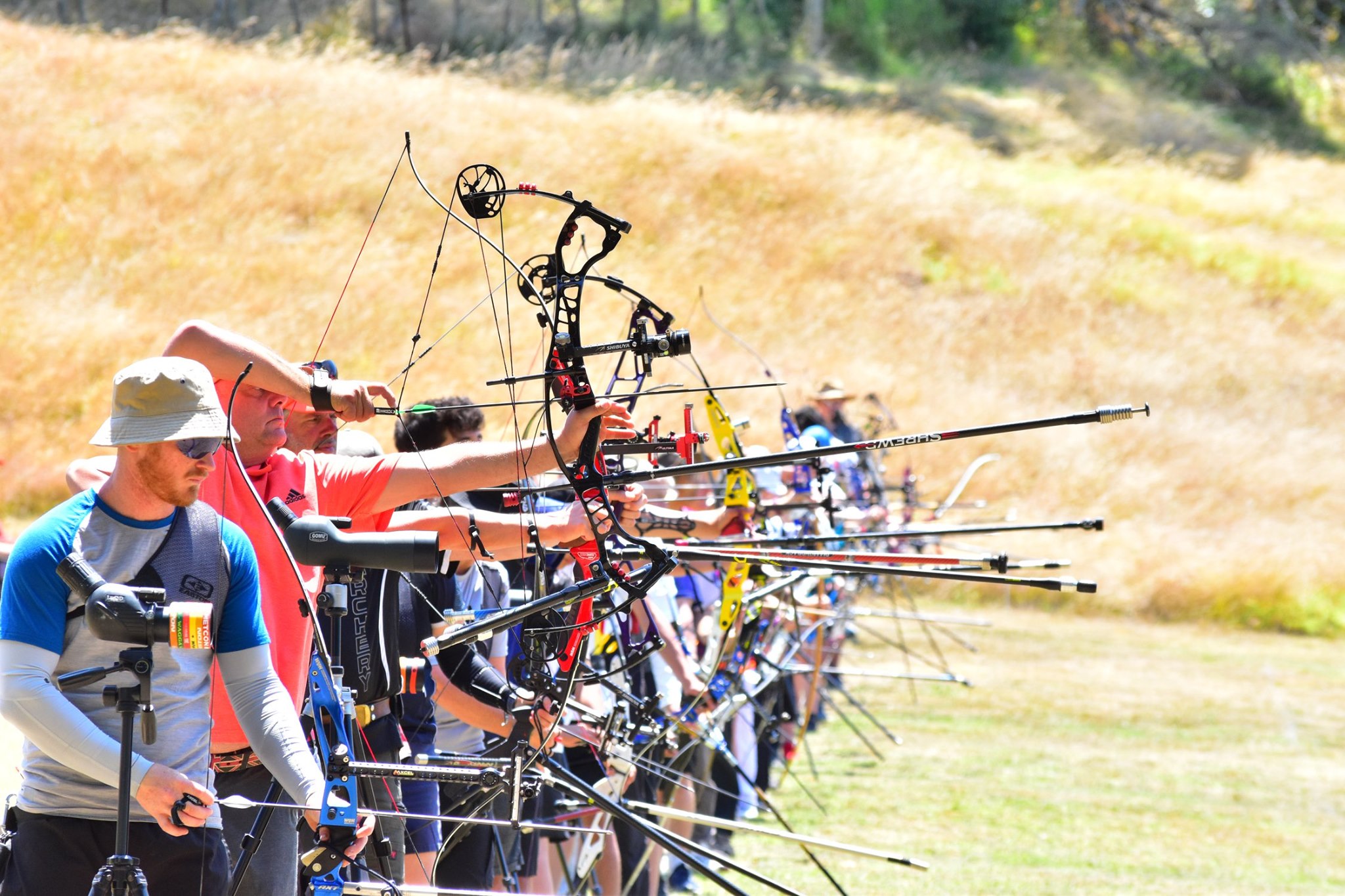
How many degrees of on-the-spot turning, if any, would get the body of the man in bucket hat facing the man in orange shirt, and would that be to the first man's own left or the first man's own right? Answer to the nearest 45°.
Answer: approximately 135° to the first man's own left

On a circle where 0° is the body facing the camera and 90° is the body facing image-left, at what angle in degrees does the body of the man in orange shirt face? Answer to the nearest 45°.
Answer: approximately 315°
